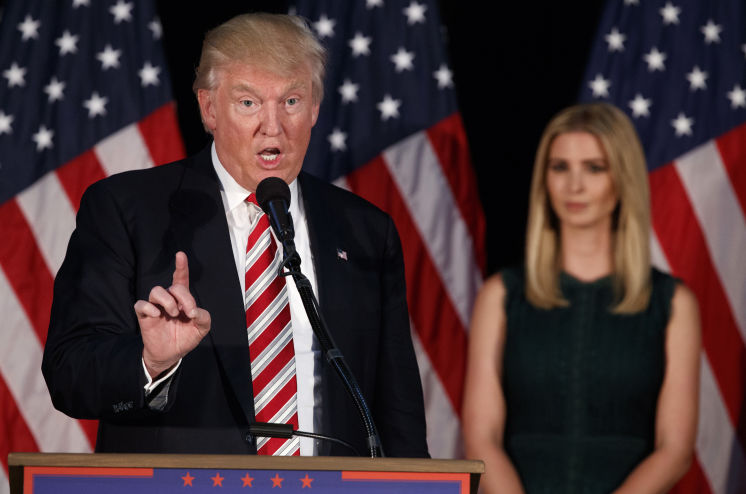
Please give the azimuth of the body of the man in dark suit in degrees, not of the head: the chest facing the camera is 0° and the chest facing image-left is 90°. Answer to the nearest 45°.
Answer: approximately 0°

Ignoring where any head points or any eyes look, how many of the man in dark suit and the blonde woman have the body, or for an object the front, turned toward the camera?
2

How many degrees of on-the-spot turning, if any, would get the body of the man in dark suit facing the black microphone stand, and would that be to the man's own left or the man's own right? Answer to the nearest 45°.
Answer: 0° — they already face it

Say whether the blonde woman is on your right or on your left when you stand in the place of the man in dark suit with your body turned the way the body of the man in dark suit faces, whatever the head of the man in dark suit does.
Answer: on your left

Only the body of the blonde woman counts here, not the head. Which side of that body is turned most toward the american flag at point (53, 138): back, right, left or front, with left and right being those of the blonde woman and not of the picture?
right

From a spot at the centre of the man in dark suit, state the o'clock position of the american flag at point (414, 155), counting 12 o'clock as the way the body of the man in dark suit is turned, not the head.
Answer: The american flag is roughly at 7 o'clock from the man in dark suit.
